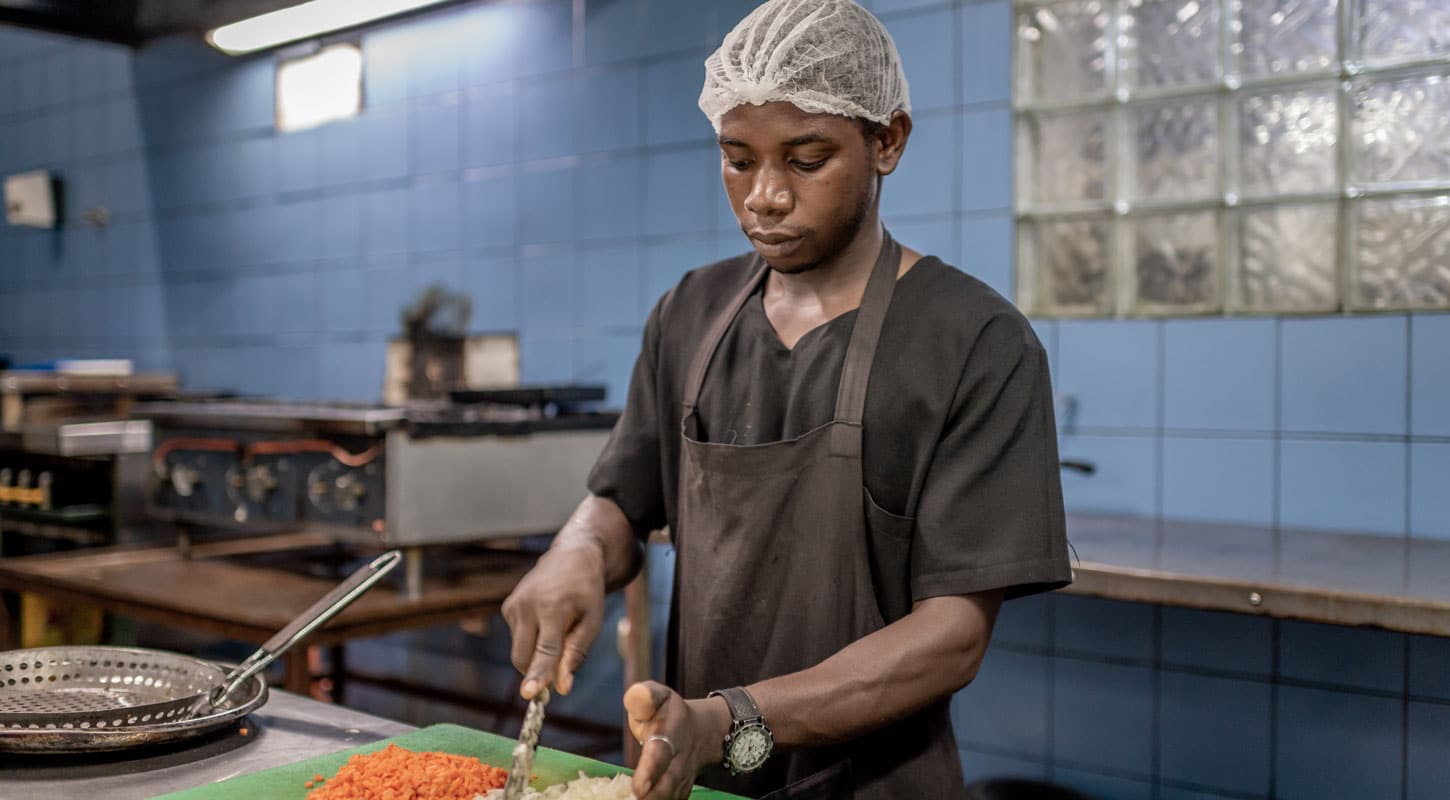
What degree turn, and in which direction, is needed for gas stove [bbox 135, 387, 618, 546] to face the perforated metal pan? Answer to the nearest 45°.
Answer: approximately 45° to its left

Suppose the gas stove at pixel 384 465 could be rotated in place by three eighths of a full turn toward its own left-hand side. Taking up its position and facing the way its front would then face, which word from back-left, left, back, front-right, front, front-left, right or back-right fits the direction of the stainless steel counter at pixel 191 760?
right

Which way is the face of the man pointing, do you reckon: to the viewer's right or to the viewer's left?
to the viewer's left

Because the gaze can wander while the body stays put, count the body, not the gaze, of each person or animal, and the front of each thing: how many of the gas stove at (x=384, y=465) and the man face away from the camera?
0

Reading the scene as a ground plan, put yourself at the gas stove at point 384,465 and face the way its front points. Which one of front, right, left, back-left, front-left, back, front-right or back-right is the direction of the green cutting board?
front-left

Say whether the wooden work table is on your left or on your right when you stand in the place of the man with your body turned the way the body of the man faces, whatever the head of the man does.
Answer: on your right

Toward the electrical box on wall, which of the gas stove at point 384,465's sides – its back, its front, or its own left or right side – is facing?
right

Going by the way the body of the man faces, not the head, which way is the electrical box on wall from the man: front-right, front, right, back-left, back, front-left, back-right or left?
right

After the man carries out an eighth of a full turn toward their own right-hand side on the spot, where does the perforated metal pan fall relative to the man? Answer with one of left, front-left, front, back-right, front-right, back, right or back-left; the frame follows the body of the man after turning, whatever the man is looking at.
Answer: front

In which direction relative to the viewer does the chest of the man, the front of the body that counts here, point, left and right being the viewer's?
facing the viewer and to the left of the viewer
